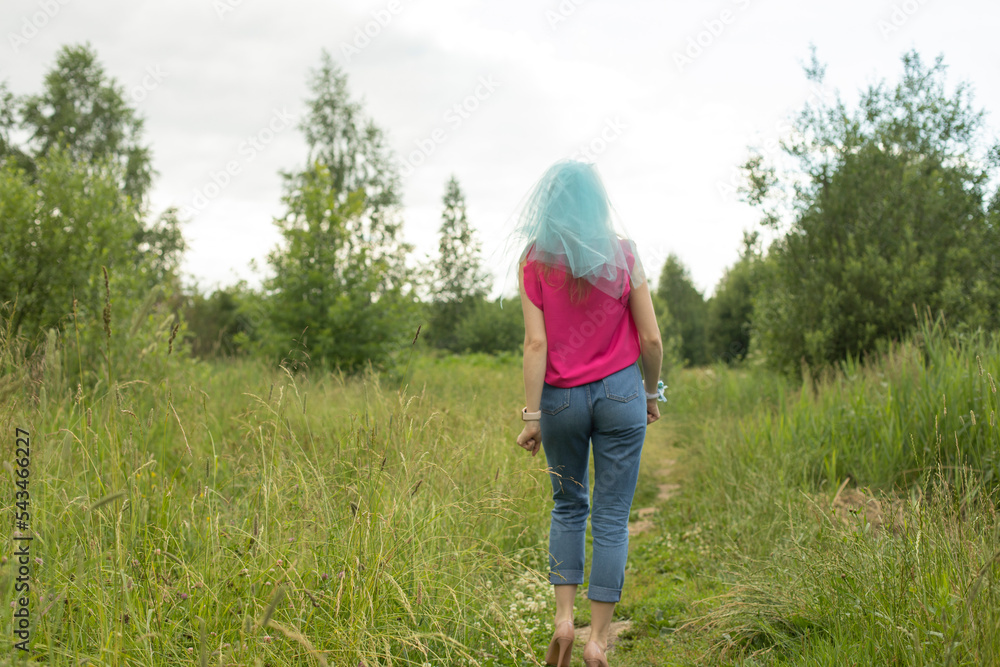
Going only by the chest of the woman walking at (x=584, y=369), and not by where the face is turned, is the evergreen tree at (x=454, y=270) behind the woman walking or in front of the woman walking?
in front

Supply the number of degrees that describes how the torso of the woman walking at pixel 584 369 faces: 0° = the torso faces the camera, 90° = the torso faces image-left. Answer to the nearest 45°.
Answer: approximately 180°

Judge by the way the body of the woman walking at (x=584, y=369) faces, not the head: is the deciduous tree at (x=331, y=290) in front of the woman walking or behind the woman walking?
in front

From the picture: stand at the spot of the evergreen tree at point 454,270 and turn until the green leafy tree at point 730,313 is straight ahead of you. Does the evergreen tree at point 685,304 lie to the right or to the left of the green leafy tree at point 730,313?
left
